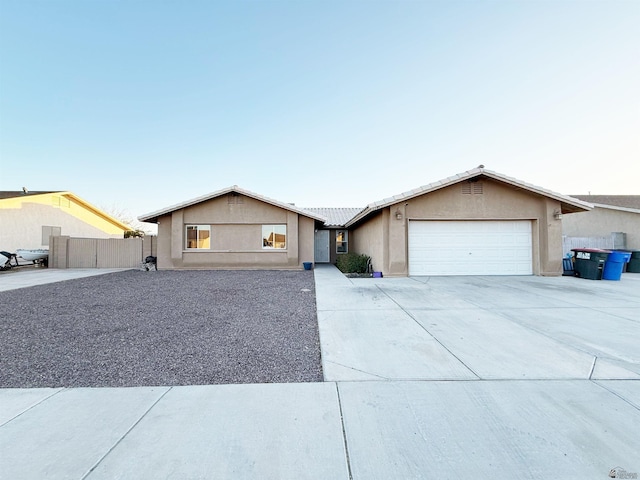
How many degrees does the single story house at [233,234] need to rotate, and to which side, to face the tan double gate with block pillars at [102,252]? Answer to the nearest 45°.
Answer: approximately 135° to its right

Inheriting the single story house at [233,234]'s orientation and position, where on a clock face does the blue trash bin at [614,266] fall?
The blue trash bin is roughly at 10 o'clock from the single story house.

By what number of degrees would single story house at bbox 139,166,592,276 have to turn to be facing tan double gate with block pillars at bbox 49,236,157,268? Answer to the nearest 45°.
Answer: approximately 90° to its right

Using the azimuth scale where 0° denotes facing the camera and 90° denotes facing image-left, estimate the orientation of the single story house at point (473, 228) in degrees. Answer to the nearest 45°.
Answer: approximately 0°

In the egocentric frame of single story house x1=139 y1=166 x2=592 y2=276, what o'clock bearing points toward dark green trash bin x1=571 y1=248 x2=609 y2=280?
The dark green trash bin is roughly at 9 o'clock from the single story house.

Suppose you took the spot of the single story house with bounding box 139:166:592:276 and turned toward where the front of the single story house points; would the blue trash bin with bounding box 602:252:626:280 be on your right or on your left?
on your left
